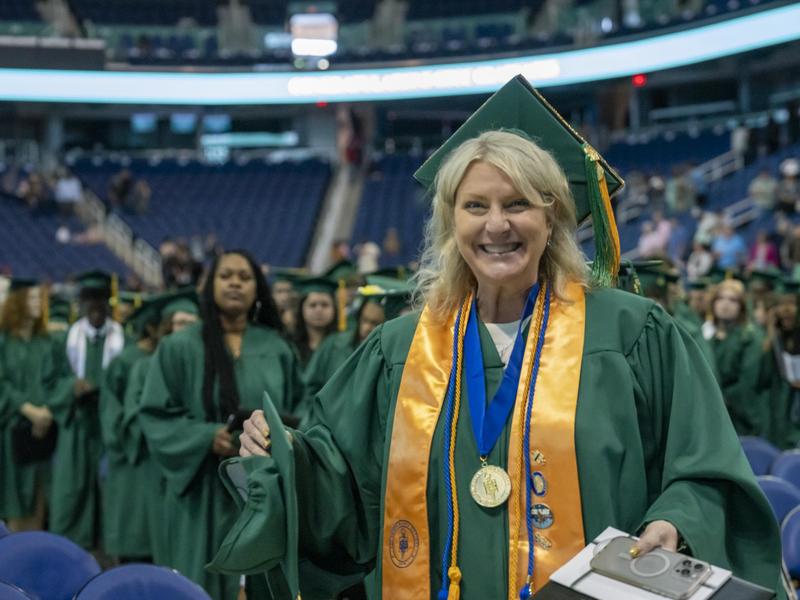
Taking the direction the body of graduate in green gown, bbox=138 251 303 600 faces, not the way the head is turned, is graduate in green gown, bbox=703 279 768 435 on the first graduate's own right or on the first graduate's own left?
on the first graduate's own left

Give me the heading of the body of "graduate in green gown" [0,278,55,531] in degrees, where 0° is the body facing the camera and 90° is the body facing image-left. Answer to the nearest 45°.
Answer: approximately 315°

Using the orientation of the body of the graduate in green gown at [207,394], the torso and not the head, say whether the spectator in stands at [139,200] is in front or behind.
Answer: behind

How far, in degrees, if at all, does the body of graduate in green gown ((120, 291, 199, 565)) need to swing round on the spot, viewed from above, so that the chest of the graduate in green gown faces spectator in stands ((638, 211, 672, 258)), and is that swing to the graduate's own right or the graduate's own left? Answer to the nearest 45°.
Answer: approximately 90° to the graduate's own left

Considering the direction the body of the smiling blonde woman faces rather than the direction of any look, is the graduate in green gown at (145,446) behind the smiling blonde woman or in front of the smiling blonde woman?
behind

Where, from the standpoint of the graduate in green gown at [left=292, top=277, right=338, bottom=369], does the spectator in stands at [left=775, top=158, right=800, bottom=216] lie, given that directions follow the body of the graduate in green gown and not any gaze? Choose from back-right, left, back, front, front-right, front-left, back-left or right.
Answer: back-left

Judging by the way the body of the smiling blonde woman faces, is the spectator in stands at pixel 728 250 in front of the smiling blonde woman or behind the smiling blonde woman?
behind

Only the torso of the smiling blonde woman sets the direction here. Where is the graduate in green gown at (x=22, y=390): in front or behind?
behind

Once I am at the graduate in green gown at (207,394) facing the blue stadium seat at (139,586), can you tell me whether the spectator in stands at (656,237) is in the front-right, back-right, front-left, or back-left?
back-left

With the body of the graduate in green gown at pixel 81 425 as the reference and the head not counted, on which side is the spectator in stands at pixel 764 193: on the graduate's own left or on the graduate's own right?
on the graduate's own left
